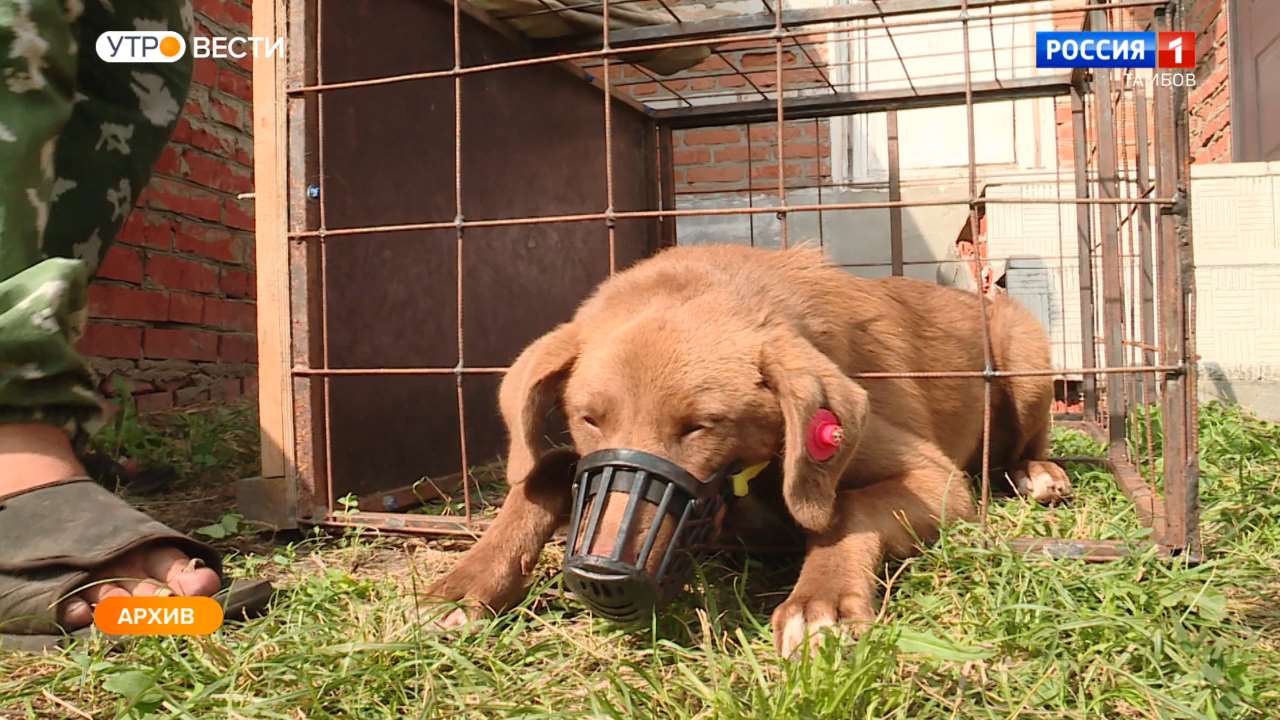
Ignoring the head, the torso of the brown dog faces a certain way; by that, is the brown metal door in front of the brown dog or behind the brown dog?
behind

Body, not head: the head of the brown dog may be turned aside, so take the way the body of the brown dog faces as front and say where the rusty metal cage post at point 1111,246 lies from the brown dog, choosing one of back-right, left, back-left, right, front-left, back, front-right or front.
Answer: back

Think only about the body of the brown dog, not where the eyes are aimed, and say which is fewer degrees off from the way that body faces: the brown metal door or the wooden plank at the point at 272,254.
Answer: the wooden plank

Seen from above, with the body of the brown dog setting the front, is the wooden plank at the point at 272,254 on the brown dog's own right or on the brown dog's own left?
on the brown dog's own right

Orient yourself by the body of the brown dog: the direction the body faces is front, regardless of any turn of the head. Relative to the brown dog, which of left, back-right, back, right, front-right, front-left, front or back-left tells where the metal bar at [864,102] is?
back-right

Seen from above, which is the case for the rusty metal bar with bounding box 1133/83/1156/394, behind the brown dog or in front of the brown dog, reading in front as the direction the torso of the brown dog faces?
behind

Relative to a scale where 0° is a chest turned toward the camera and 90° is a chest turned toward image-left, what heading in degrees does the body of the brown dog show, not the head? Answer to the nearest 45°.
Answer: approximately 45°

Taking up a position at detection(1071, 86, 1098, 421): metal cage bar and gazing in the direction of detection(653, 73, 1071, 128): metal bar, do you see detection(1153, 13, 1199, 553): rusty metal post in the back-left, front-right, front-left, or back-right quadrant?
back-left

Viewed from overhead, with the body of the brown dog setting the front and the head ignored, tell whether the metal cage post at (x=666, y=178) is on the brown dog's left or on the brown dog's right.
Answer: on the brown dog's right

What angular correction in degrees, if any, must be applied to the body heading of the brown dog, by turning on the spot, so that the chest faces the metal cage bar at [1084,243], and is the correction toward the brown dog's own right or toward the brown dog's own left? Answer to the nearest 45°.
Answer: approximately 180°
